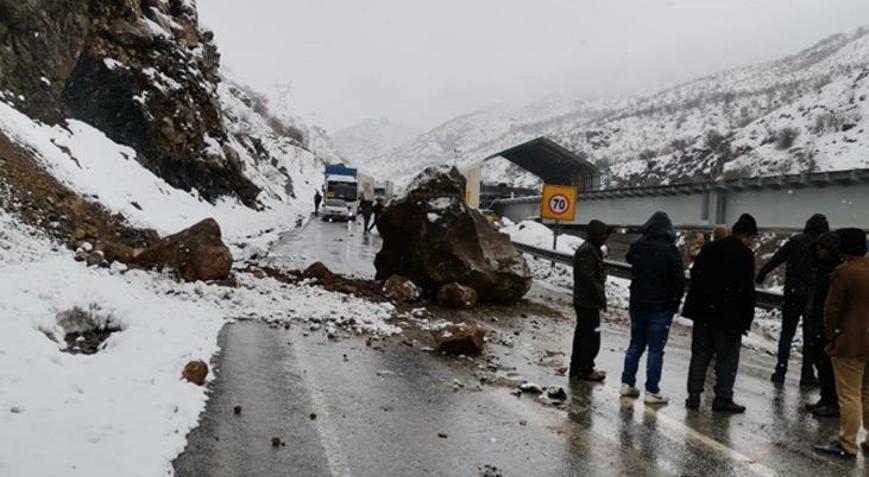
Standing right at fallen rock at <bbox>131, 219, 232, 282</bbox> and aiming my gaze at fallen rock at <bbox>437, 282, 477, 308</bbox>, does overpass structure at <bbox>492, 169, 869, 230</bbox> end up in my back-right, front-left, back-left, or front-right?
front-left

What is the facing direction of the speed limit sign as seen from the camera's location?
facing the viewer

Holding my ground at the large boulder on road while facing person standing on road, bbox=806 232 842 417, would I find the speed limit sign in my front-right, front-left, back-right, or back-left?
back-left

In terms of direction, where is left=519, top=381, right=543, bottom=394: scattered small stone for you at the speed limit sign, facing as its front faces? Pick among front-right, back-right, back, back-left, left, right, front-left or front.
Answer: front

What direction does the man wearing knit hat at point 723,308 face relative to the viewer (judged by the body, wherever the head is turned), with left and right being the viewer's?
facing away from the viewer and to the right of the viewer

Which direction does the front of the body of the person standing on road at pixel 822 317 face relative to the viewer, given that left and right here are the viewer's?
facing to the left of the viewer

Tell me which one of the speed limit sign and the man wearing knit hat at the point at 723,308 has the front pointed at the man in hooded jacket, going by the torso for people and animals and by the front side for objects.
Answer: the speed limit sign

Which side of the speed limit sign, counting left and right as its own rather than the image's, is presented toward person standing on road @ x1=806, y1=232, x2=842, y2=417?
front

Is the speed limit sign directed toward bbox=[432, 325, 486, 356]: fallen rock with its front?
yes

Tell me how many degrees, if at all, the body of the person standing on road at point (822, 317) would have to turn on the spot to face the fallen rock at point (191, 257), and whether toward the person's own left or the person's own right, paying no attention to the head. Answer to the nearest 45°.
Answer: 0° — they already face it
